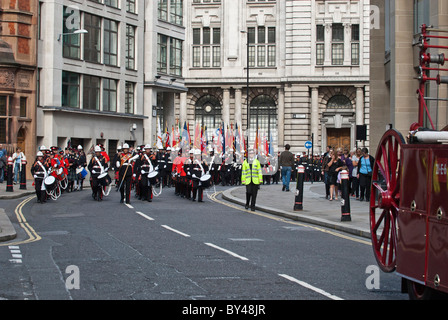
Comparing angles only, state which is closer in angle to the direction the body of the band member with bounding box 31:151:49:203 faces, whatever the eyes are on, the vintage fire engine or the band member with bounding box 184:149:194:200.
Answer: the vintage fire engine

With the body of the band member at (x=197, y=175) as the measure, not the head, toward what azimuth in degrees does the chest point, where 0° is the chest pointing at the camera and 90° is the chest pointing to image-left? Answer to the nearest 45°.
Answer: approximately 0°

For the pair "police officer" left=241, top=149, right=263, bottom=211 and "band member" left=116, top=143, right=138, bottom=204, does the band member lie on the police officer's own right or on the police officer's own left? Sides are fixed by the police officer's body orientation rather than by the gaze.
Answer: on the police officer's own right

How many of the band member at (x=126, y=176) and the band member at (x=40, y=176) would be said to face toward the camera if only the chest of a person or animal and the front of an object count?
2

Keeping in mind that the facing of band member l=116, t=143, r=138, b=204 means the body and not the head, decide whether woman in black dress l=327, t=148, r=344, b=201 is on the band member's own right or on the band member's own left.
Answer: on the band member's own left

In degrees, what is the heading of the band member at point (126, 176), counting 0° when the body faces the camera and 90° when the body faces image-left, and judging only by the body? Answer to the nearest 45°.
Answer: approximately 0°

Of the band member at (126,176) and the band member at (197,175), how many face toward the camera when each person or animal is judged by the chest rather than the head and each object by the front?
2
